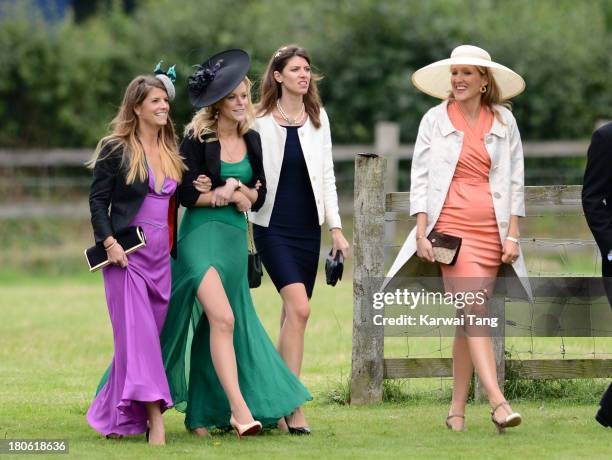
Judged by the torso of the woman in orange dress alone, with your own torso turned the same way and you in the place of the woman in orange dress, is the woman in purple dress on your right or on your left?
on your right

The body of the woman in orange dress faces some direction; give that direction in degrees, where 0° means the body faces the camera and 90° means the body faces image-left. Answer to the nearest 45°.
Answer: approximately 0°

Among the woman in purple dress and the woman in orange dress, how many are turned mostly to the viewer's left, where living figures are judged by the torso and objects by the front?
0

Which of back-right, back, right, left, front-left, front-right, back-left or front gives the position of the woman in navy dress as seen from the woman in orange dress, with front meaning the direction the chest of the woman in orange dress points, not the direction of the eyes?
right

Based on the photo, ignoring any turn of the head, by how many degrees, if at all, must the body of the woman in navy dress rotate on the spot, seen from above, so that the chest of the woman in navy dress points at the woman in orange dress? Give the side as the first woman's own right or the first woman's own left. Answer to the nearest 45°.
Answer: approximately 45° to the first woman's own left

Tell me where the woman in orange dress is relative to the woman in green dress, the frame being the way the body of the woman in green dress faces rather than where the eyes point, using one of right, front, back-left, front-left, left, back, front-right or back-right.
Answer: front-left

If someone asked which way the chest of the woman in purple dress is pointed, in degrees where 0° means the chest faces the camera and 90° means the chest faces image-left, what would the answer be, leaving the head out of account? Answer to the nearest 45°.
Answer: approximately 315°

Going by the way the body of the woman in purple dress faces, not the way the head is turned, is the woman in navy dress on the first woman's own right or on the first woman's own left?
on the first woman's own left
